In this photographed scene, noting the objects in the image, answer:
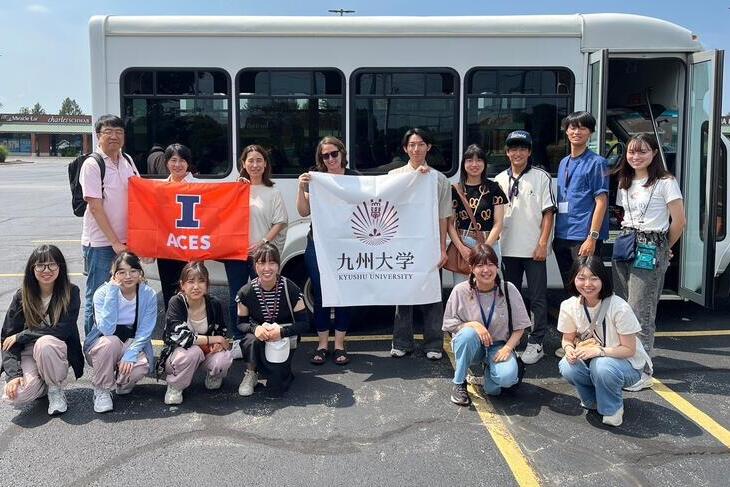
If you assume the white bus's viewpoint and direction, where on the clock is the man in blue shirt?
The man in blue shirt is roughly at 1 o'clock from the white bus.

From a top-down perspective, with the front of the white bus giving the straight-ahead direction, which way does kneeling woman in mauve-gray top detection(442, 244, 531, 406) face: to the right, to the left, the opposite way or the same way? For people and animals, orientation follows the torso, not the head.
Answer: to the right

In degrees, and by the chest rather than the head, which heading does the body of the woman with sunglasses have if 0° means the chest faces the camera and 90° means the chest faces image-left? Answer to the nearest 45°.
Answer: approximately 0°

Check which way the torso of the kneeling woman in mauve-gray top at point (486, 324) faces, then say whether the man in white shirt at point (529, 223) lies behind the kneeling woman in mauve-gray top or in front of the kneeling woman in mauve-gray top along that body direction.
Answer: behind

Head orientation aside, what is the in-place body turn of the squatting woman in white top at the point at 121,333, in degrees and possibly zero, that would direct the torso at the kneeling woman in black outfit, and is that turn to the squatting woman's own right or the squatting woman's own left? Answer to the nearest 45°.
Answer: approximately 90° to the squatting woman's own left

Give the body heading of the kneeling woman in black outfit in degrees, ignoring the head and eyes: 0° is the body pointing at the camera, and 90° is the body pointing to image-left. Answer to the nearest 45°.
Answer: approximately 0°

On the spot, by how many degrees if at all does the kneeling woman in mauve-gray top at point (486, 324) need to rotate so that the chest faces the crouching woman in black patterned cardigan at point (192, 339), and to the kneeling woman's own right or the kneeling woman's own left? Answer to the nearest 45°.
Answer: approximately 90° to the kneeling woman's own right

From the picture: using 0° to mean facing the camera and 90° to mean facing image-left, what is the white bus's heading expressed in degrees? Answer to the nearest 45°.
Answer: approximately 270°
